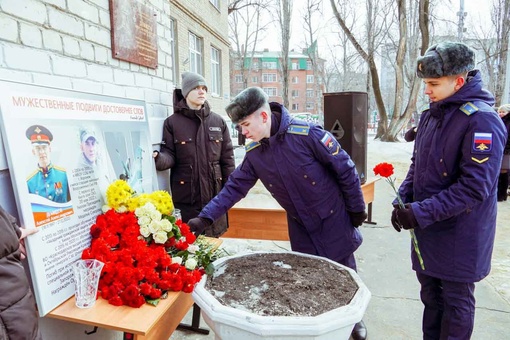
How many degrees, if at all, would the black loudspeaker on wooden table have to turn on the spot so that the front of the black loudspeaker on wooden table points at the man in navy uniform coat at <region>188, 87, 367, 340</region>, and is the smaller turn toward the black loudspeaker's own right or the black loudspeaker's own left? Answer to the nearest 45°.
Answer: approximately 45° to the black loudspeaker's own right

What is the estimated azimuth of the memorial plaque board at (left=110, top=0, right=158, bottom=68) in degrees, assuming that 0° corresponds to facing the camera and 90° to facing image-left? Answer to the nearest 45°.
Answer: approximately 315°

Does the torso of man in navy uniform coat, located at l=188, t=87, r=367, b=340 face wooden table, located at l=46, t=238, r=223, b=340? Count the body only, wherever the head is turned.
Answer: yes

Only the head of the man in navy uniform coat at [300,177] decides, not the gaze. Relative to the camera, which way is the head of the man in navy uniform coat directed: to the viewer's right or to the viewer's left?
to the viewer's left

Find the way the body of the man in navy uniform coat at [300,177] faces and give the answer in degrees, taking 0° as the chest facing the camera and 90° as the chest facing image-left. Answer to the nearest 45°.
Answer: approximately 45°

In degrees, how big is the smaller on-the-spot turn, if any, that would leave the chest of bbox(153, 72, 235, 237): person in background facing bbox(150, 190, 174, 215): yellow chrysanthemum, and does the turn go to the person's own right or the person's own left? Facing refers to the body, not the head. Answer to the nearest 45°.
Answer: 0° — they already face it

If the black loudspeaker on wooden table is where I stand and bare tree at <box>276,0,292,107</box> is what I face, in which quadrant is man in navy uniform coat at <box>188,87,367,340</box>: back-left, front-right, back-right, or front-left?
back-left
